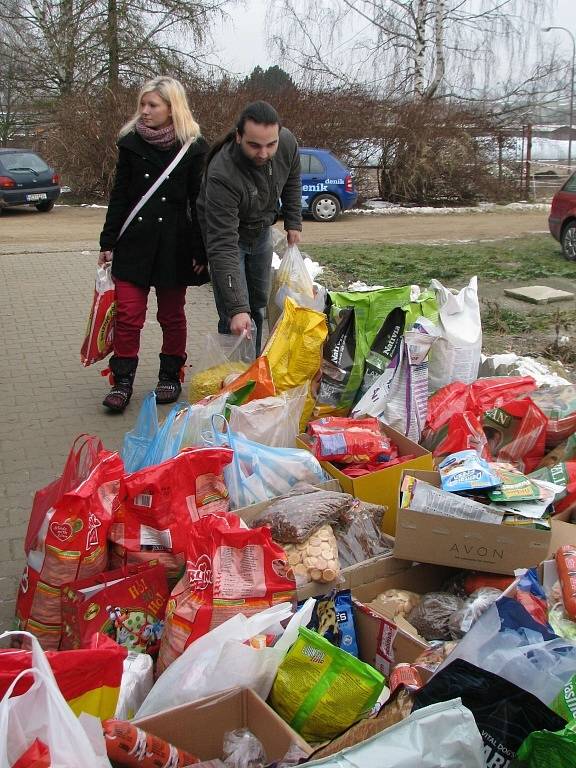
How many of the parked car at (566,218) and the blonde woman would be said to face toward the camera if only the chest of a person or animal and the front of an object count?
1

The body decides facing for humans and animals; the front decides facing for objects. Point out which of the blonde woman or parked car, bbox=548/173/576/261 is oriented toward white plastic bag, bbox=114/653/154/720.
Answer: the blonde woman

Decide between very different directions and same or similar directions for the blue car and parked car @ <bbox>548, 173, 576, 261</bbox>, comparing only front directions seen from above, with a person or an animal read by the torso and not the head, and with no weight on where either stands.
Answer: very different directions

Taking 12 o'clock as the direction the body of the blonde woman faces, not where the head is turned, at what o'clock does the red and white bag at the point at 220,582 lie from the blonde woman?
The red and white bag is roughly at 12 o'clock from the blonde woman.

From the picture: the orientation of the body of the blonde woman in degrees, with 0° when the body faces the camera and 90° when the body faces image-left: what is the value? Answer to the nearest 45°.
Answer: approximately 0°

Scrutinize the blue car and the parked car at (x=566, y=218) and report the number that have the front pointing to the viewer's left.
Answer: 1

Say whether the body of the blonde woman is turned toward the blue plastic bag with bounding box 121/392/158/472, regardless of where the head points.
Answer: yes
